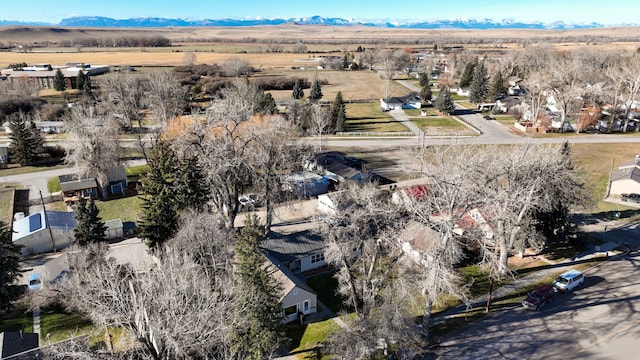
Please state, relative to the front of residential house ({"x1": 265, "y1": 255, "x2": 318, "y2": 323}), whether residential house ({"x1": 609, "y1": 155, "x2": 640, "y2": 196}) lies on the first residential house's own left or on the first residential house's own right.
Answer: on the first residential house's own left

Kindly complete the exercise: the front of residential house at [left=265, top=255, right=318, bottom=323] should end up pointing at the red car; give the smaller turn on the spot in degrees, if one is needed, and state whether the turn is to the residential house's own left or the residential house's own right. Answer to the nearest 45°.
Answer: approximately 45° to the residential house's own left

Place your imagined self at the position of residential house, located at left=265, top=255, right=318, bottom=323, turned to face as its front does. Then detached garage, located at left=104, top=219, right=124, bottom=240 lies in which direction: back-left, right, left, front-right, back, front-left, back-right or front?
back

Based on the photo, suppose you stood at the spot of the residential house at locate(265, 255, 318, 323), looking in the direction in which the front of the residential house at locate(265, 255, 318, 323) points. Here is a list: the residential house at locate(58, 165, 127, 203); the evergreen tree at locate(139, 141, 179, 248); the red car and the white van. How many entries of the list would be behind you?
2

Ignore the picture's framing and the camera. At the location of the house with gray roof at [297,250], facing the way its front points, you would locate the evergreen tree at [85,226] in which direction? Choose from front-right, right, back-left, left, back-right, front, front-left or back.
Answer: back-right

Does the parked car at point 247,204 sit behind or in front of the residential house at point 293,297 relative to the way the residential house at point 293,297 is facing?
behind
